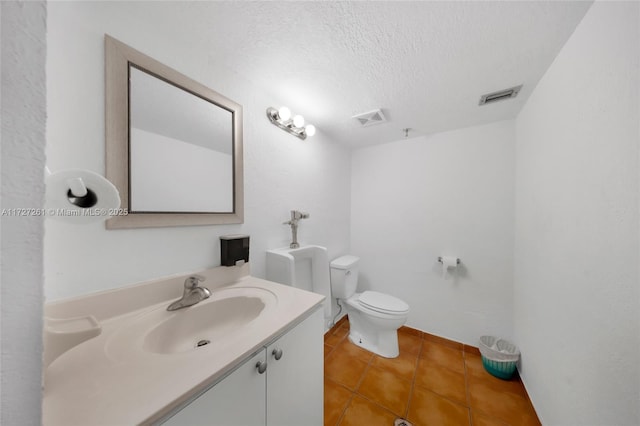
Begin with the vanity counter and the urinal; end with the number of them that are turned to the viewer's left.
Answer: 0

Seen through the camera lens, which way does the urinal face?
facing the viewer and to the right of the viewer

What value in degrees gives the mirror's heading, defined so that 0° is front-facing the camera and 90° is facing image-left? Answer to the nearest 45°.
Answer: approximately 315°

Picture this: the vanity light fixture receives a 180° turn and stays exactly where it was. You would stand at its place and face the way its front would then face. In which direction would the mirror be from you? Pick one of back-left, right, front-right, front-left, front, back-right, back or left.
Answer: left
